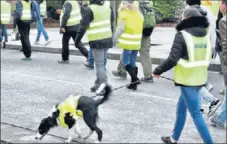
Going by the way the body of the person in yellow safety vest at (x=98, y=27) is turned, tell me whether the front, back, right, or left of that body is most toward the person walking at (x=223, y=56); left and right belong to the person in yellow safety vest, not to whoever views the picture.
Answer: back

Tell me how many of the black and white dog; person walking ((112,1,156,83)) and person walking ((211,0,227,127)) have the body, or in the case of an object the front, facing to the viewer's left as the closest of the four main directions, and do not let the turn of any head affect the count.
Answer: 3

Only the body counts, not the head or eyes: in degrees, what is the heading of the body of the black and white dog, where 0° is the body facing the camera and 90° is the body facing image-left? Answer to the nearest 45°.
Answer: approximately 90°

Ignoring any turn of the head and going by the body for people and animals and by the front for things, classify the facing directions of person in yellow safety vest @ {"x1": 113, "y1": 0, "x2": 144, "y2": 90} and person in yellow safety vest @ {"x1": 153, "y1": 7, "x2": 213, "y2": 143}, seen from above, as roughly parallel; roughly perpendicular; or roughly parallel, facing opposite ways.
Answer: roughly parallel

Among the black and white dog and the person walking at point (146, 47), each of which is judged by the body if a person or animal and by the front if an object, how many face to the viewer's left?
2

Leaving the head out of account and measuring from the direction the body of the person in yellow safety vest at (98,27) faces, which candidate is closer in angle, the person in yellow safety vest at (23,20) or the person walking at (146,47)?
the person in yellow safety vest

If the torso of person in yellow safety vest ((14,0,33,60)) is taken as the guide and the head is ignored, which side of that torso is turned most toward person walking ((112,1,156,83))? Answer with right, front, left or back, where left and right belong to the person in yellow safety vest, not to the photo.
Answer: back

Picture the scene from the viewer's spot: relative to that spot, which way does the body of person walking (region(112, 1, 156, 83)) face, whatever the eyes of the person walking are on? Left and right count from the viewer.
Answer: facing to the left of the viewer

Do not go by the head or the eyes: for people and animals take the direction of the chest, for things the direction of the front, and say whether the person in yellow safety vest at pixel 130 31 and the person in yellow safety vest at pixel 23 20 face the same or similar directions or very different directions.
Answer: same or similar directions

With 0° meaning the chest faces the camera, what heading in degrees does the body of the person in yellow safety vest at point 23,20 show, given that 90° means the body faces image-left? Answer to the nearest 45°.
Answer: approximately 135°

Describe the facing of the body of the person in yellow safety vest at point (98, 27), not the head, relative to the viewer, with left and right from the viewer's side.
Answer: facing away from the viewer and to the left of the viewer

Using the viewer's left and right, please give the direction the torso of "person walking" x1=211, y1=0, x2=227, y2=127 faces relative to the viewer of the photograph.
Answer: facing to the left of the viewer

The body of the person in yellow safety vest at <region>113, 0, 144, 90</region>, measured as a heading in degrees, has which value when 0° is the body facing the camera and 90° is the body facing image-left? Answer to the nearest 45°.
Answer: approximately 135°
